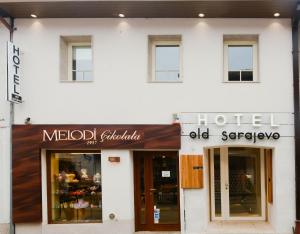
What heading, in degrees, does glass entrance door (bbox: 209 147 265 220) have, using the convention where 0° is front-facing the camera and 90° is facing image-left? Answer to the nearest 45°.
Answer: approximately 0°

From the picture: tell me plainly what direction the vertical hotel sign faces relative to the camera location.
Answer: facing the viewer and to the right of the viewer

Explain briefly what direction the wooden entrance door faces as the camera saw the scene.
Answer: facing the viewer

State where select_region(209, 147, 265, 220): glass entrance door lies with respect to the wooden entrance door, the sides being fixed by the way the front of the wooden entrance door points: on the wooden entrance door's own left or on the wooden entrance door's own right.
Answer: on the wooden entrance door's own left

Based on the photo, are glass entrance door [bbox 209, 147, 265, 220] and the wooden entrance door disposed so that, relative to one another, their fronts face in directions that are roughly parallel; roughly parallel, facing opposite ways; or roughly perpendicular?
roughly parallel

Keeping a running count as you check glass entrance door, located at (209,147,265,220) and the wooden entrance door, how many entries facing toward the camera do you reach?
2

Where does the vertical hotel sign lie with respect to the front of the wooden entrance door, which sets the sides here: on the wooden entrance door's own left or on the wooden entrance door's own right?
on the wooden entrance door's own right

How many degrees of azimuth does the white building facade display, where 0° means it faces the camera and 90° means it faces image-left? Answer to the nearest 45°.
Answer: approximately 0°
